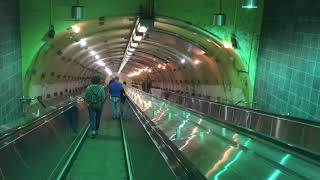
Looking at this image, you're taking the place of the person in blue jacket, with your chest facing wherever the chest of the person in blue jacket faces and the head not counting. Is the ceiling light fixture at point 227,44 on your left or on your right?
on your right

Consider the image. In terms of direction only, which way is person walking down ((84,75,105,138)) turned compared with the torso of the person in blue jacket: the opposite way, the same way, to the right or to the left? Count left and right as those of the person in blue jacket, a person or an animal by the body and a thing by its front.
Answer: the same way

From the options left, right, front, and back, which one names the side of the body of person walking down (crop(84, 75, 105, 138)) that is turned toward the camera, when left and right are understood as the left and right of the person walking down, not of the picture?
back

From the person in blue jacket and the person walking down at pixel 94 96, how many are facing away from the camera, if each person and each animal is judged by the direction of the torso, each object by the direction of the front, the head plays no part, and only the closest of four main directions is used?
2

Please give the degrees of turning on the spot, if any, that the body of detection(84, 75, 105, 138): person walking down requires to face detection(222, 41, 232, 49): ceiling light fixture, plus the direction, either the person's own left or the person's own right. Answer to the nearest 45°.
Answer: approximately 90° to the person's own right

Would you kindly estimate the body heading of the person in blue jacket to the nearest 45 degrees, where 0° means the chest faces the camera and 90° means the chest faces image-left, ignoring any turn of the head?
approximately 180°
